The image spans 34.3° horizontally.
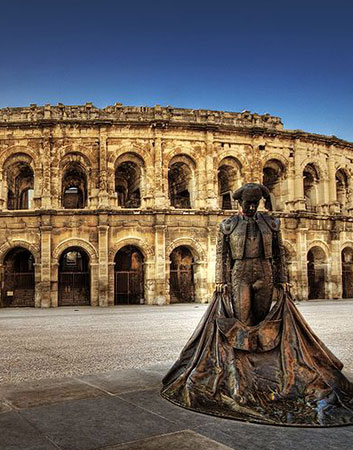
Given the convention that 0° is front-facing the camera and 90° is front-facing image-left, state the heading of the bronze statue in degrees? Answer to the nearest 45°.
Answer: approximately 0°

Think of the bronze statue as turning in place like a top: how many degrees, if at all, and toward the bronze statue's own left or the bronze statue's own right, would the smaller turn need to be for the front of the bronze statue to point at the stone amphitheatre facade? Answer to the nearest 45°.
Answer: approximately 180°
